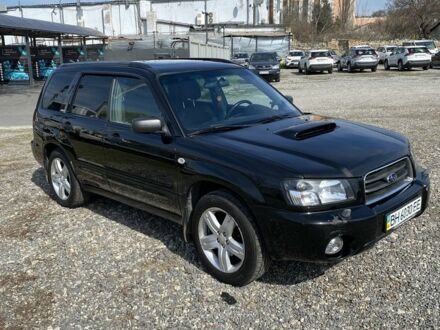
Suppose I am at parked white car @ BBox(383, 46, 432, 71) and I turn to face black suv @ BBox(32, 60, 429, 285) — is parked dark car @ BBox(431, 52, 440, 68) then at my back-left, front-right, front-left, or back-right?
back-left

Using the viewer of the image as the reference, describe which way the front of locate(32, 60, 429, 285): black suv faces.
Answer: facing the viewer and to the right of the viewer

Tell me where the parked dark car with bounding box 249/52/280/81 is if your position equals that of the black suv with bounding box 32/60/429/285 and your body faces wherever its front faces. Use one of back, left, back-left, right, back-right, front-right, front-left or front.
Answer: back-left

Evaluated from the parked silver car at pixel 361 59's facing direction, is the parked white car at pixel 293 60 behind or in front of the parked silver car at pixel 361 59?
in front

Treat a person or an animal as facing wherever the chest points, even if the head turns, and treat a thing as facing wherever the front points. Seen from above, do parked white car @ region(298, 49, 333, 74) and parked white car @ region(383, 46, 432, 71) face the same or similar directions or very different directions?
same or similar directions

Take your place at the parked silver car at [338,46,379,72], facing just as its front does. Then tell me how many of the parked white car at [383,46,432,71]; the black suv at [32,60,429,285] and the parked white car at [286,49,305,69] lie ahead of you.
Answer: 1
